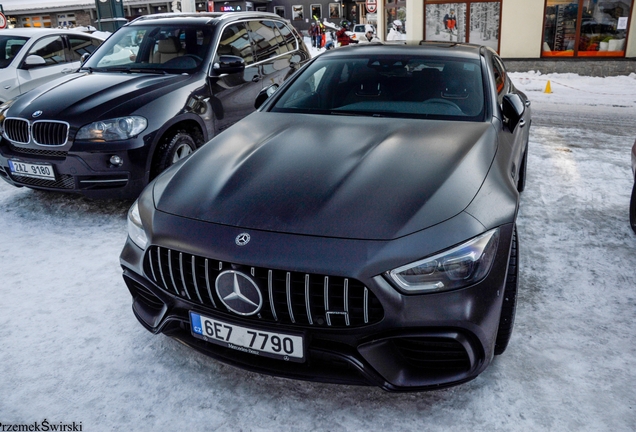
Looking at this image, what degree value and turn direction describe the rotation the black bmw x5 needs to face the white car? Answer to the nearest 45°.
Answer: approximately 135° to its right

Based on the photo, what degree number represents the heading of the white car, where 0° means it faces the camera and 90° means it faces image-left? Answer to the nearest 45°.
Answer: approximately 45°

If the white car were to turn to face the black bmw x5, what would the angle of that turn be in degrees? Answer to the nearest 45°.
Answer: approximately 45° to its left

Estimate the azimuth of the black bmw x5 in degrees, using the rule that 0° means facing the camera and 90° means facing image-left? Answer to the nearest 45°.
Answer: approximately 45°
